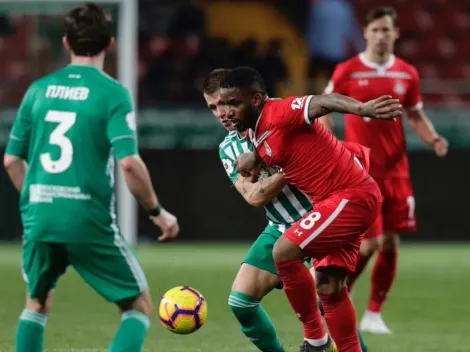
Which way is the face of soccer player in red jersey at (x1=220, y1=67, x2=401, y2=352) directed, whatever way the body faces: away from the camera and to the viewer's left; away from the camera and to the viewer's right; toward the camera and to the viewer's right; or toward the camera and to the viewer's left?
toward the camera and to the viewer's left

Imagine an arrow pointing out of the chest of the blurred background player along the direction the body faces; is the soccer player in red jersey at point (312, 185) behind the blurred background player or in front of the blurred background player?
in front

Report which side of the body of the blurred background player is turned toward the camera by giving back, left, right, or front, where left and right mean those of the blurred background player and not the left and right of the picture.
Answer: front

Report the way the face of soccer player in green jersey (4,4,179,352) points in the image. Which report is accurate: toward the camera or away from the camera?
away from the camera

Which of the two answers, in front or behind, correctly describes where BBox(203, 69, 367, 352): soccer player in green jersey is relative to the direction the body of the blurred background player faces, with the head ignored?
in front

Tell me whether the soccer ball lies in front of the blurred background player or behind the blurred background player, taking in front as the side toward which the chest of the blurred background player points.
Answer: in front

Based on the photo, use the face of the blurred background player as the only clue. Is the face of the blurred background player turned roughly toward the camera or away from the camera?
toward the camera
